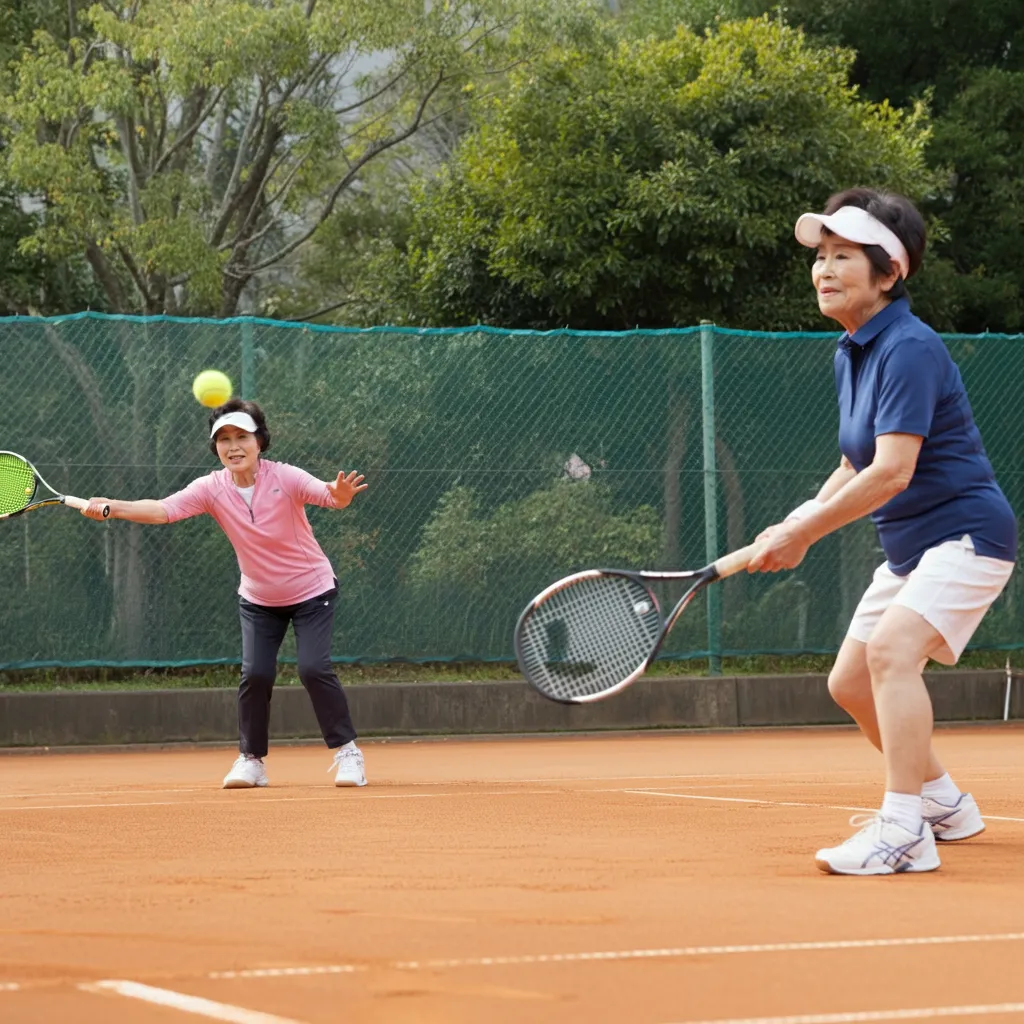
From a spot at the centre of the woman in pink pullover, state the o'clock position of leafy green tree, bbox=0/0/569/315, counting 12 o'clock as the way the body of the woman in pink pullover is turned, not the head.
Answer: The leafy green tree is roughly at 6 o'clock from the woman in pink pullover.

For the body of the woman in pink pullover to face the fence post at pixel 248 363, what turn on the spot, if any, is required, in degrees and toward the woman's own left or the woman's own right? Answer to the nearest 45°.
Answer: approximately 180°

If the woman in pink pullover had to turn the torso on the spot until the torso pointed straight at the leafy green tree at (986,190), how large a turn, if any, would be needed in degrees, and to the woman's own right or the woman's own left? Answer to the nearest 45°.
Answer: approximately 135° to the woman's own left

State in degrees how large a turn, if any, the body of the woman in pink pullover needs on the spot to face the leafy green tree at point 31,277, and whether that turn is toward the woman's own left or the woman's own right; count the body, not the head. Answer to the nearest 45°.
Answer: approximately 180°

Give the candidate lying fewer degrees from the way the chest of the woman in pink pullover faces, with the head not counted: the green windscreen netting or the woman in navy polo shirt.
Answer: the woman in navy polo shirt

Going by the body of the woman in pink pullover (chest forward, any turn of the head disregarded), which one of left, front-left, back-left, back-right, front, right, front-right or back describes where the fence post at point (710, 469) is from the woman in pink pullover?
back-left

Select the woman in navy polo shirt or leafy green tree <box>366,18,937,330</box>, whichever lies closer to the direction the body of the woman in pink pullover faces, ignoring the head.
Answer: the woman in navy polo shirt

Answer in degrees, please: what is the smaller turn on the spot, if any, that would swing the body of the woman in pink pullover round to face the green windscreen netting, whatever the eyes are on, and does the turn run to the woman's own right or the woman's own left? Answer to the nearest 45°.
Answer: approximately 180°

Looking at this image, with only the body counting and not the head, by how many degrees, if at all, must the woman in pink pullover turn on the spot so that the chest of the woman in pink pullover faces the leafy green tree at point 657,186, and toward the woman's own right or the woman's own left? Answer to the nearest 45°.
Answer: approximately 135° to the woman's own left

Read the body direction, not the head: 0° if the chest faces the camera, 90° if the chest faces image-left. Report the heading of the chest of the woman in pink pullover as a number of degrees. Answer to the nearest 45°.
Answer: approximately 0°
